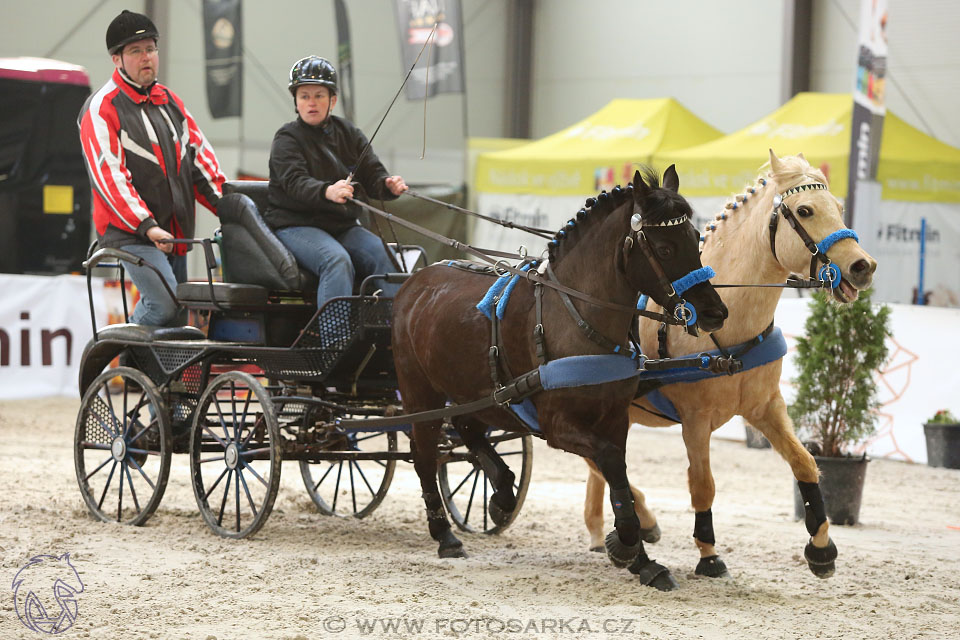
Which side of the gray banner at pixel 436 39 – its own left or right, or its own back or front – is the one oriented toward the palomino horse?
front

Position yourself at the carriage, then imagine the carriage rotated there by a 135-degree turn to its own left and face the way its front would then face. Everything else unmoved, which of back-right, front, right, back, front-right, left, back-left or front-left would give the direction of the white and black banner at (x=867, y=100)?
front-right

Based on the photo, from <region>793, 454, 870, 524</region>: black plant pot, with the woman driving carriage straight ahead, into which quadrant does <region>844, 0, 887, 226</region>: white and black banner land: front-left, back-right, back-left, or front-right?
back-right

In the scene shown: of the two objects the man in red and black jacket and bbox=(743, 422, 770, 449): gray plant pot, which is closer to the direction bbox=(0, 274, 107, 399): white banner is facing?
the man in red and black jacket

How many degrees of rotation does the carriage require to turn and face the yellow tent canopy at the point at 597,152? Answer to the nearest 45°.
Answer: approximately 90° to its left

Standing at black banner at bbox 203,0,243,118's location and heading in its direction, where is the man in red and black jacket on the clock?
The man in red and black jacket is roughly at 12 o'clock from the black banner.

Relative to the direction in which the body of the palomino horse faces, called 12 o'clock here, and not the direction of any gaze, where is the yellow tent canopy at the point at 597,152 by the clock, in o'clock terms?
The yellow tent canopy is roughly at 7 o'clock from the palomino horse.

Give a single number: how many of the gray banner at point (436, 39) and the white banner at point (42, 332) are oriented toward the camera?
2

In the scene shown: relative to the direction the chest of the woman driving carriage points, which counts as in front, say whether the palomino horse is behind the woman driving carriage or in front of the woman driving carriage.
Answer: in front

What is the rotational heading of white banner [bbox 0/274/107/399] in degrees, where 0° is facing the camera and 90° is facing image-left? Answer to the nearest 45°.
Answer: approximately 0°

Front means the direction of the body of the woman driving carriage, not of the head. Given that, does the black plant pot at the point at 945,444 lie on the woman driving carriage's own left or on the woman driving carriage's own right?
on the woman driving carriage's own left

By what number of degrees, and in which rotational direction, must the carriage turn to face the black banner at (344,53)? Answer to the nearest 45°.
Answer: approximately 135° to its left

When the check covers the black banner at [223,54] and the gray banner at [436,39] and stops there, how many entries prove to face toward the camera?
2

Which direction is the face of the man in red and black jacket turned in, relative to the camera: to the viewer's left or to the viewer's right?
to the viewer's right

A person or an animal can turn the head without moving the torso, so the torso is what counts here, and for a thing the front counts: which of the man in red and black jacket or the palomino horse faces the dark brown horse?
the man in red and black jacket
